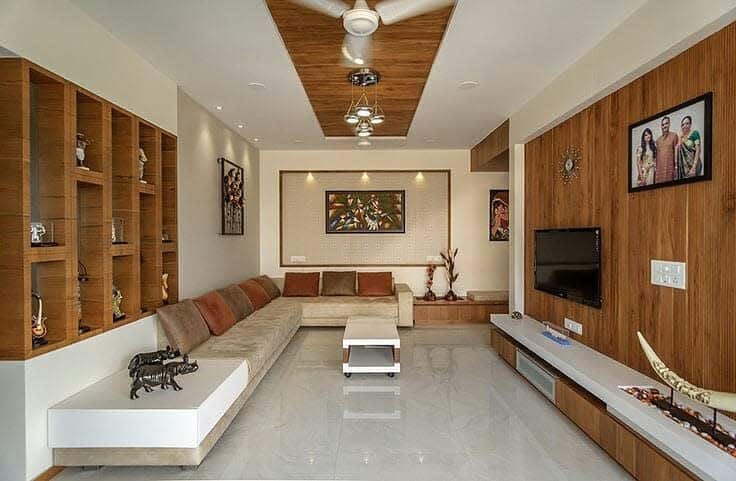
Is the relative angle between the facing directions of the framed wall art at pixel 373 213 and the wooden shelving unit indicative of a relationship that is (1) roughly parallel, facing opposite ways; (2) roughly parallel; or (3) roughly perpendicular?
roughly perpendicular

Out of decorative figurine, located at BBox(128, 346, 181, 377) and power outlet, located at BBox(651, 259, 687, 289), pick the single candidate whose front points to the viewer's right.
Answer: the decorative figurine

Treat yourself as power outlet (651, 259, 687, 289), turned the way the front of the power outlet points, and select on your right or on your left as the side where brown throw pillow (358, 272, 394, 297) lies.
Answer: on your right

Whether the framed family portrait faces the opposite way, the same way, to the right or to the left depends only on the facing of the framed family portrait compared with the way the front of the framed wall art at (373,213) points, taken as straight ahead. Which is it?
to the right

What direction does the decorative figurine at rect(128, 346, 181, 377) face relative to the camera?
to the viewer's right

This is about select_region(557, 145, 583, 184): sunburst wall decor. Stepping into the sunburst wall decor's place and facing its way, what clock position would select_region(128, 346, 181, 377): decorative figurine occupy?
The decorative figurine is roughly at 12 o'clock from the sunburst wall decor.

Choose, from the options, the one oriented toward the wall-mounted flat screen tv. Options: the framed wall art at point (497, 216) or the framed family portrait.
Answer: the framed wall art

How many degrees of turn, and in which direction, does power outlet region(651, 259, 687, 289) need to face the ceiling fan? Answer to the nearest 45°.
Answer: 0° — it already faces it

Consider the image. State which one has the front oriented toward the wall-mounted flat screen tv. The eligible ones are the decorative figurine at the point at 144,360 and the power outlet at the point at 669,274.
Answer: the decorative figurine

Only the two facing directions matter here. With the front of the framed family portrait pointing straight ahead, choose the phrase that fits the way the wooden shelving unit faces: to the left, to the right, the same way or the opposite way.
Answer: the opposite way
